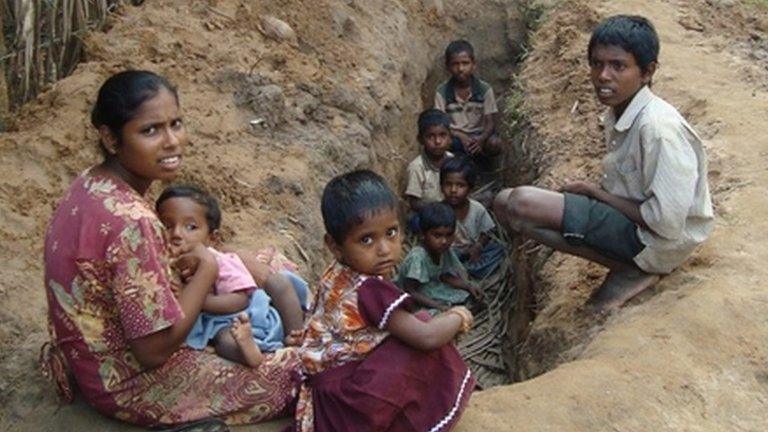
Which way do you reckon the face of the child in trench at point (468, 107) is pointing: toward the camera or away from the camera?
toward the camera

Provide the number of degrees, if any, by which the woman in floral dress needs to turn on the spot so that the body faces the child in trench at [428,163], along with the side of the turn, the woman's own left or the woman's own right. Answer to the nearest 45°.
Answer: approximately 45° to the woman's own left

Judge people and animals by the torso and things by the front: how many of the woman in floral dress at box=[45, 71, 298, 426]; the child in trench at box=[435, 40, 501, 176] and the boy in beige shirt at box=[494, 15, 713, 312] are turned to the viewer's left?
1

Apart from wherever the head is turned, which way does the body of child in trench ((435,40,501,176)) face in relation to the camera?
toward the camera

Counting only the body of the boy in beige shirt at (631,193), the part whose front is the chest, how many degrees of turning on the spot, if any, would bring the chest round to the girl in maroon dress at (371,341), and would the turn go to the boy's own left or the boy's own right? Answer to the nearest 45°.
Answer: approximately 45° to the boy's own left

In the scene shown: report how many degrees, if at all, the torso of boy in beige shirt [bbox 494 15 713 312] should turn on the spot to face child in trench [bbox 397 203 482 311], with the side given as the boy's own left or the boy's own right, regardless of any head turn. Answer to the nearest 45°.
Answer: approximately 45° to the boy's own right

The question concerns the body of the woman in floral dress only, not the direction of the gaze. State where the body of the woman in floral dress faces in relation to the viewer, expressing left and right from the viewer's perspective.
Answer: facing to the right of the viewer

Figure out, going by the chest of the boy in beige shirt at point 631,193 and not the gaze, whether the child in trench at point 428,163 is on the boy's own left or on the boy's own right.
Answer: on the boy's own right

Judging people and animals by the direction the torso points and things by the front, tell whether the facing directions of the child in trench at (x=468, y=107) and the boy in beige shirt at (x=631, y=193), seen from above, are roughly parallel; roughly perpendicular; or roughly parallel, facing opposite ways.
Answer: roughly perpendicular

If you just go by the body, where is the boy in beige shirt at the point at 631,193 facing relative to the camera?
to the viewer's left

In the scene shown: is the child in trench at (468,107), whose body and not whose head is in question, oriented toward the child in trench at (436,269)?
yes

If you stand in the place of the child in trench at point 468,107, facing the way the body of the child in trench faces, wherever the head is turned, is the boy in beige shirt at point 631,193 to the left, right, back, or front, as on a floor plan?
front

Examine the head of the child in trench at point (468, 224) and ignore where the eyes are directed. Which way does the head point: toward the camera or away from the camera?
toward the camera

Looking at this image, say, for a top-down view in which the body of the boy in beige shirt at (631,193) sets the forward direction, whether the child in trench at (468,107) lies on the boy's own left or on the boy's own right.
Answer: on the boy's own right

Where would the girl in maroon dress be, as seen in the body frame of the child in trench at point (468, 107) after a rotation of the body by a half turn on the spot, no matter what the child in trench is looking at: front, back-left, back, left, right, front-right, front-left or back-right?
back
